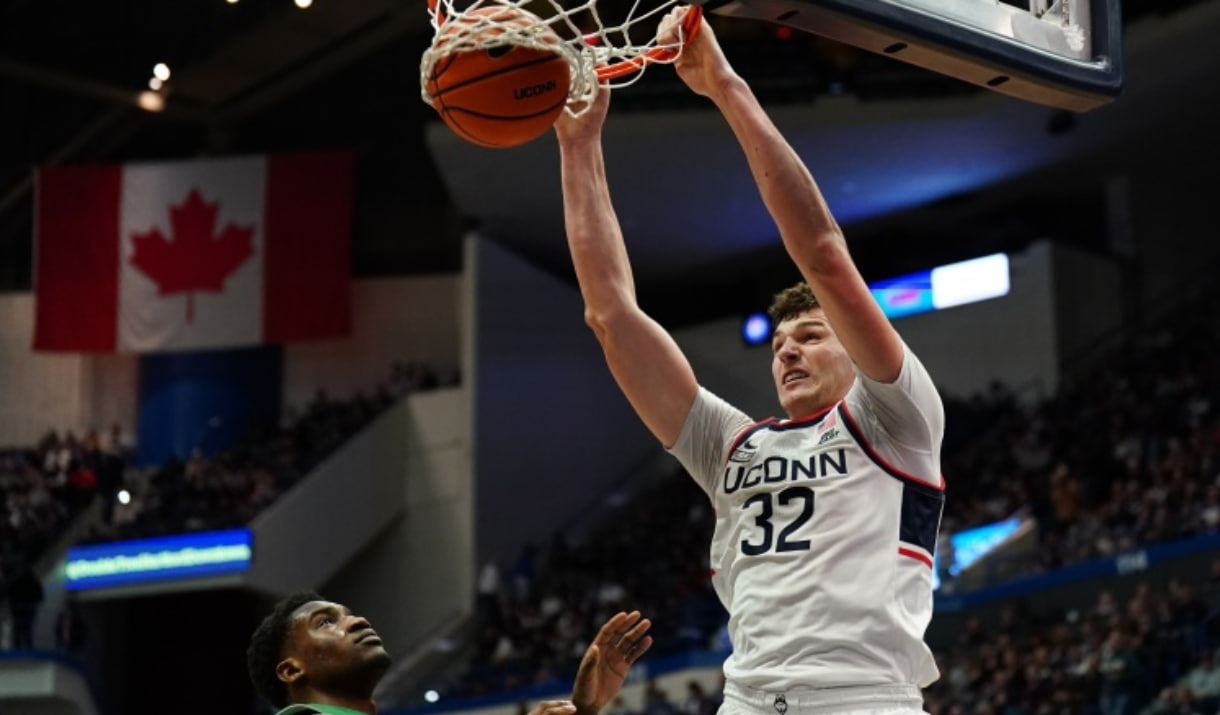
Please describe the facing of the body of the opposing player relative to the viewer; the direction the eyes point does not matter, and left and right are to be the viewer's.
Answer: facing to the right of the viewer

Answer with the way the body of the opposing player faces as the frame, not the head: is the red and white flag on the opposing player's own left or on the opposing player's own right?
on the opposing player's own left

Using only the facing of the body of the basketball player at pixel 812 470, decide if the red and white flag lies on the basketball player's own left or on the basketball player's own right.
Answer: on the basketball player's own right

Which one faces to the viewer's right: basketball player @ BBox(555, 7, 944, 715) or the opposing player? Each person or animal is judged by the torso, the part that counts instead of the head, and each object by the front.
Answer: the opposing player

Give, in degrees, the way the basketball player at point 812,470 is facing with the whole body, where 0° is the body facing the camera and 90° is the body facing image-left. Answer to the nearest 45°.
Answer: approximately 45°

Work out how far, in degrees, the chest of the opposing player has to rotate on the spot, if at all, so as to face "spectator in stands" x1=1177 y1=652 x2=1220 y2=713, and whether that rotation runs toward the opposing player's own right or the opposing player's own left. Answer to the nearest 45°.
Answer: approximately 45° to the opposing player's own left

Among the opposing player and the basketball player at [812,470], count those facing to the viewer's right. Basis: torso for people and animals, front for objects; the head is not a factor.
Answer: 1

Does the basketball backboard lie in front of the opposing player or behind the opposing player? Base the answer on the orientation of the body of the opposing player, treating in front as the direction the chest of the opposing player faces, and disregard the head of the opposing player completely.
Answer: in front

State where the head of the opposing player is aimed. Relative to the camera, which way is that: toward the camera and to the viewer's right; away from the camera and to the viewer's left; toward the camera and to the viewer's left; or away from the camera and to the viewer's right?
toward the camera and to the viewer's right
